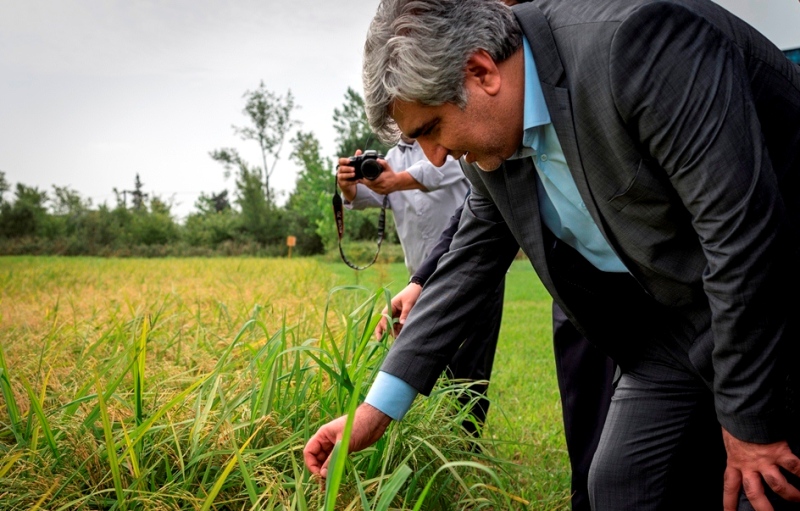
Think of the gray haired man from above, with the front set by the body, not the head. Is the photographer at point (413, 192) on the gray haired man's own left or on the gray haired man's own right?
on the gray haired man's own right

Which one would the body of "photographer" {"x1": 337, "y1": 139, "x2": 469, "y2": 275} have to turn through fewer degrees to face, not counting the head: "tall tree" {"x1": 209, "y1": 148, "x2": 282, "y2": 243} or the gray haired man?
the gray haired man

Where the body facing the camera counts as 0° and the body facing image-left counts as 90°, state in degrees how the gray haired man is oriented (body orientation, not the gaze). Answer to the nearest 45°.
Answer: approximately 45°

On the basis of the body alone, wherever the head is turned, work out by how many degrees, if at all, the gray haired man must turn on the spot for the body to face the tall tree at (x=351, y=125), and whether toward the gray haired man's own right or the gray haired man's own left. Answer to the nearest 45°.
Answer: approximately 135° to the gray haired man's own right

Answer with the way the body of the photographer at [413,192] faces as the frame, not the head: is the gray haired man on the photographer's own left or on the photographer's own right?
on the photographer's own left

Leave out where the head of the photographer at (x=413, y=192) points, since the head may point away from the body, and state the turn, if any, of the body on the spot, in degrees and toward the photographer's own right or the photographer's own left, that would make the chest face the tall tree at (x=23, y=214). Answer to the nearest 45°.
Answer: approximately 90° to the photographer's own right

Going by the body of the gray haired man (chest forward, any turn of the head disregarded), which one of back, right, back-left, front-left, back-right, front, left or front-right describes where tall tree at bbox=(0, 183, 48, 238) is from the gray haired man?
right

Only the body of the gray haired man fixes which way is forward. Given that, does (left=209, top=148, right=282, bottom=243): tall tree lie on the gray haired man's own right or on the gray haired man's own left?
on the gray haired man's own right

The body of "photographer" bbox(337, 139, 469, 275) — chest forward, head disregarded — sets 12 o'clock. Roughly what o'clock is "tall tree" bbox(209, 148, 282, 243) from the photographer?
The tall tree is roughly at 4 o'clock from the photographer.

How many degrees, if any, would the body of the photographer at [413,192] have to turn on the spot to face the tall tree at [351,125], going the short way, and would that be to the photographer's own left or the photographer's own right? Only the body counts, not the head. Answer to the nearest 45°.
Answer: approximately 135° to the photographer's own right
